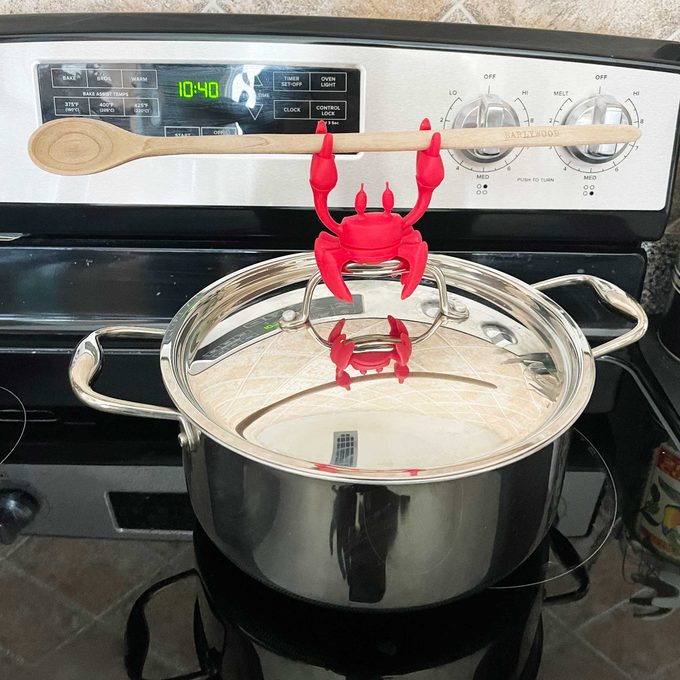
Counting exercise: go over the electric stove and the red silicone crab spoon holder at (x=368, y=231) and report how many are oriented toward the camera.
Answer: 2

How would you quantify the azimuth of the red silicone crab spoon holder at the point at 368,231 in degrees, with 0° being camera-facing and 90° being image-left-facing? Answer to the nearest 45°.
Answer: approximately 0°

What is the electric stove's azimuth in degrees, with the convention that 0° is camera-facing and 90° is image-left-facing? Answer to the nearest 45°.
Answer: approximately 0°
